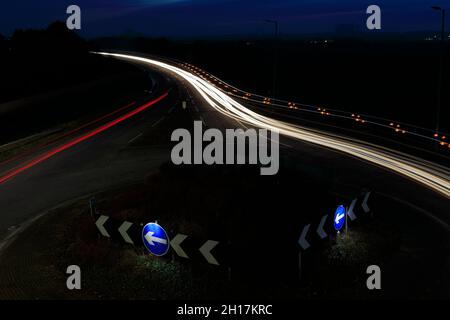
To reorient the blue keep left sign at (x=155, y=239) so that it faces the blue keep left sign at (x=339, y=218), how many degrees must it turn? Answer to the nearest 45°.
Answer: approximately 135° to its left

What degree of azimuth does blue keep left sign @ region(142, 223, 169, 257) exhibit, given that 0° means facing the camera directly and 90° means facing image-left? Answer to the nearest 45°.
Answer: approximately 45°
